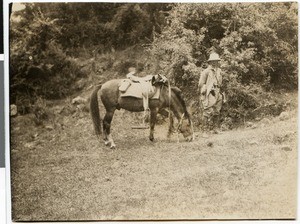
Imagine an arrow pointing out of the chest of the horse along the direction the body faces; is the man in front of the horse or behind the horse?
in front

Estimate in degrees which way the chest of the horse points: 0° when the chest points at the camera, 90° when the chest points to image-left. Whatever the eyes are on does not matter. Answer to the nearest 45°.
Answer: approximately 270°

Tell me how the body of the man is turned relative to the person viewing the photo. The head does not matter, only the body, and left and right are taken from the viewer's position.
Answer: facing the viewer and to the right of the viewer

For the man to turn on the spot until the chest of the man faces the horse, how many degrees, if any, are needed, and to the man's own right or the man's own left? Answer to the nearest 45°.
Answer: approximately 135° to the man's own right

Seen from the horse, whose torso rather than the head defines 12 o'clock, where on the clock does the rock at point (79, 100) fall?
The rock is roughly at 6 o'clock from the horse.

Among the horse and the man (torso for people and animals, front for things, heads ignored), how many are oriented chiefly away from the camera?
0
